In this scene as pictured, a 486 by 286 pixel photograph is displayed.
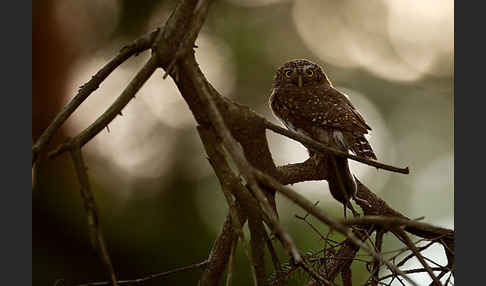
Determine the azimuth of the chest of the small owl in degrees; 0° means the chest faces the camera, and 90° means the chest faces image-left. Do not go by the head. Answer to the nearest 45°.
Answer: approximately 90°
